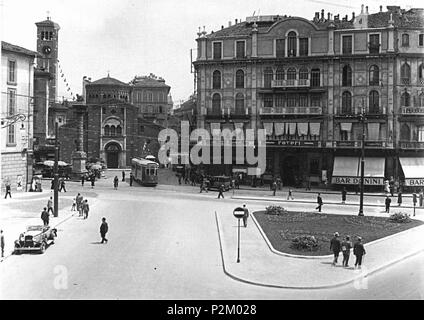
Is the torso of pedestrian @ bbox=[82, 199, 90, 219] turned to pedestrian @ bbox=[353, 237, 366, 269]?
no

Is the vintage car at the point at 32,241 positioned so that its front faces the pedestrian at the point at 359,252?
no

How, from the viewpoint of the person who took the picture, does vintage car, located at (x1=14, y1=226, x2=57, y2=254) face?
facing the viewer and to the left of the viewer

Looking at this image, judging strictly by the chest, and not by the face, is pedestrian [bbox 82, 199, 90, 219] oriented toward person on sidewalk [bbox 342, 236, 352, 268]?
no

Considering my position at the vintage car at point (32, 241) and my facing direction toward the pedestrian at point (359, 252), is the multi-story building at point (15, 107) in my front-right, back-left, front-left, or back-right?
back-left

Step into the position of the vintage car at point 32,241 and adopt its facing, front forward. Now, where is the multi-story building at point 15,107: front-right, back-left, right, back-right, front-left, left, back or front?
back-right

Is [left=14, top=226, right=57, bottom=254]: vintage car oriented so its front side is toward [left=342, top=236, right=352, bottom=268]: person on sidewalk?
no
